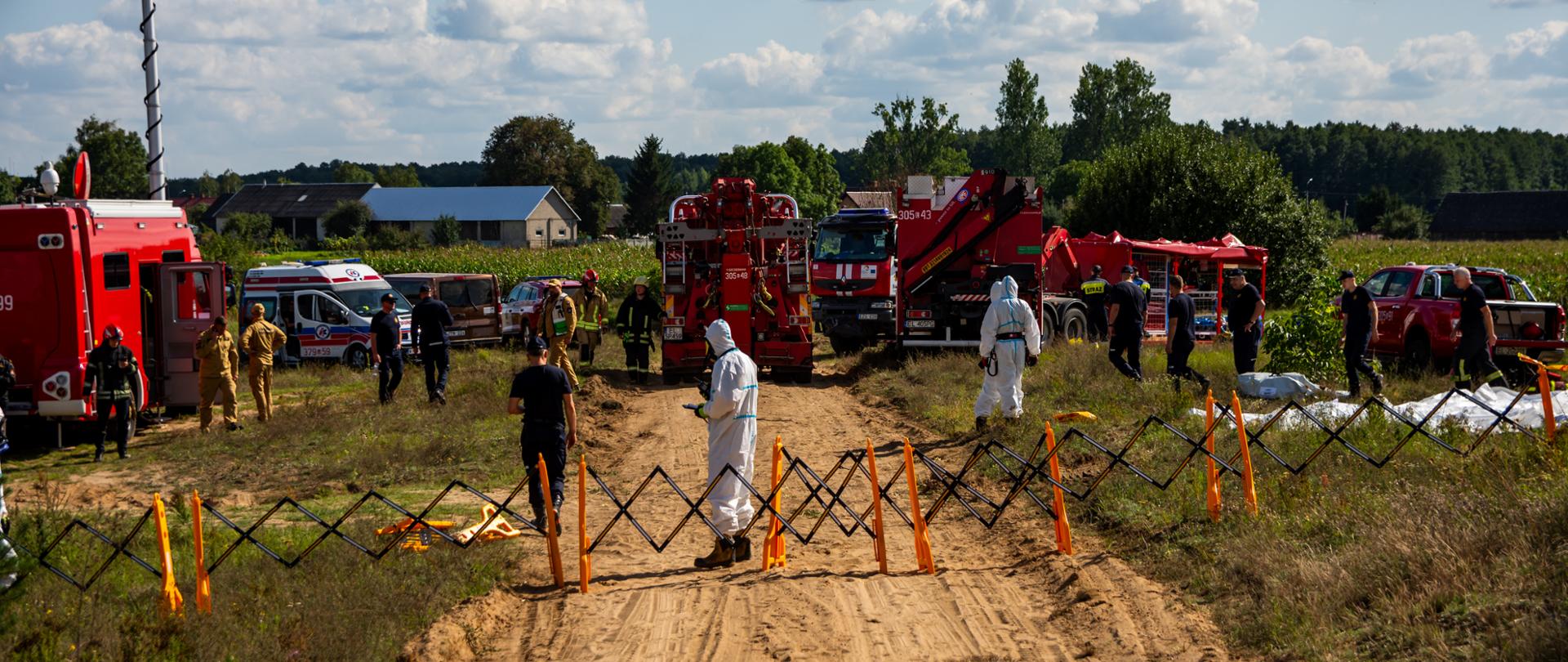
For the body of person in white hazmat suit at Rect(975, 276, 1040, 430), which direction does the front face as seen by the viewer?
away from the camera

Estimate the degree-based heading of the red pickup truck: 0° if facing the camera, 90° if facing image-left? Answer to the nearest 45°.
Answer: approximately 135°

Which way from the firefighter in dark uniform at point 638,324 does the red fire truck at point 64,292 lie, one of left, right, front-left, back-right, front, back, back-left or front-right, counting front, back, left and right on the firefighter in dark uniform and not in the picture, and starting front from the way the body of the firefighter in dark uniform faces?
front-right

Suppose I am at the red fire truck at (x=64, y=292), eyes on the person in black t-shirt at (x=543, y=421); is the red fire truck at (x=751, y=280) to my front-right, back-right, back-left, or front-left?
front-left

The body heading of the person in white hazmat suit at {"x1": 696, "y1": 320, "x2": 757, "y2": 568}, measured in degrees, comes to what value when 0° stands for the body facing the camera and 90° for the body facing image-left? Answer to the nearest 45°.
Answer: approximately 90°

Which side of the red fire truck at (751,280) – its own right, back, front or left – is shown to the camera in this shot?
back

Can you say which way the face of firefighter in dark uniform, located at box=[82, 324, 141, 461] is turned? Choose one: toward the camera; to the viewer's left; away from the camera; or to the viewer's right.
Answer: toward the camera

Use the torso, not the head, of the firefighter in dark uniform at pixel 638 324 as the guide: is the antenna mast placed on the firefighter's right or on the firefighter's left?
on the firefighter's right

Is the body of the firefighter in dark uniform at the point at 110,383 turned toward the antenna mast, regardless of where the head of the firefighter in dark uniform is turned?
no

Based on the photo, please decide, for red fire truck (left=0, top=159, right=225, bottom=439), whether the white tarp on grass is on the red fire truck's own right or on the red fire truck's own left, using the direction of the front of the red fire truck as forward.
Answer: on the red fire truck's own right

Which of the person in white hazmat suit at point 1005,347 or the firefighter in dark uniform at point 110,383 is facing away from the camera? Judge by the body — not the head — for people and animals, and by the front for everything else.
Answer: the person in white hazmat suit

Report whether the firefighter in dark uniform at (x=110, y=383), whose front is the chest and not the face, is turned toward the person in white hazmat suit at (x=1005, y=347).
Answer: no

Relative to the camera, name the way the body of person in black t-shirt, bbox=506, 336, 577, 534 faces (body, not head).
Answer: away from the camera

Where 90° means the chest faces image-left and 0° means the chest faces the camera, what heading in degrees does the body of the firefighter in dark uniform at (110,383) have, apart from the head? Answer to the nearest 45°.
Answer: approximately 0°

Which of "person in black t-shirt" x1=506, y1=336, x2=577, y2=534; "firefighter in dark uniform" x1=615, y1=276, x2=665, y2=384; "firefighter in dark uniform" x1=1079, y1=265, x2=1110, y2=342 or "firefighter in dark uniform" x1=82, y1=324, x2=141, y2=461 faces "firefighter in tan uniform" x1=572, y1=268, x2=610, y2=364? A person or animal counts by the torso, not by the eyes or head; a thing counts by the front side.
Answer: the person in black t-shirt

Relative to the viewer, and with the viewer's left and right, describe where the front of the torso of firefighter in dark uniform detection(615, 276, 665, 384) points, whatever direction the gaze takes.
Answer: facing the viewer
